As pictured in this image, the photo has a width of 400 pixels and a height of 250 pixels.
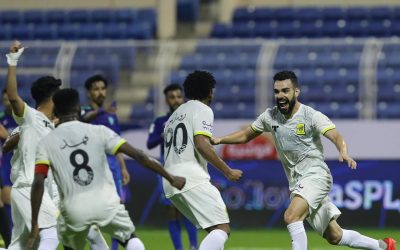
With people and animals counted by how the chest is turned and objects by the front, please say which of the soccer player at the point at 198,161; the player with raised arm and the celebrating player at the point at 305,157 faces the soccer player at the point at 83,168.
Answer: the celebrating player

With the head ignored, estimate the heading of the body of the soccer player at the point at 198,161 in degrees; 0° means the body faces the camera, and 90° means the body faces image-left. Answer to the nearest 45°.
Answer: approximately 225°

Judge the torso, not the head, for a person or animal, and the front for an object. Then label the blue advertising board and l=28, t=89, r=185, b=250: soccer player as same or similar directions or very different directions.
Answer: very different directions

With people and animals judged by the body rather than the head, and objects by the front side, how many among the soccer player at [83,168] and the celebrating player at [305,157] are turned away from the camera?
1

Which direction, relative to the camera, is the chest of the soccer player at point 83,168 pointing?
away from the camera
